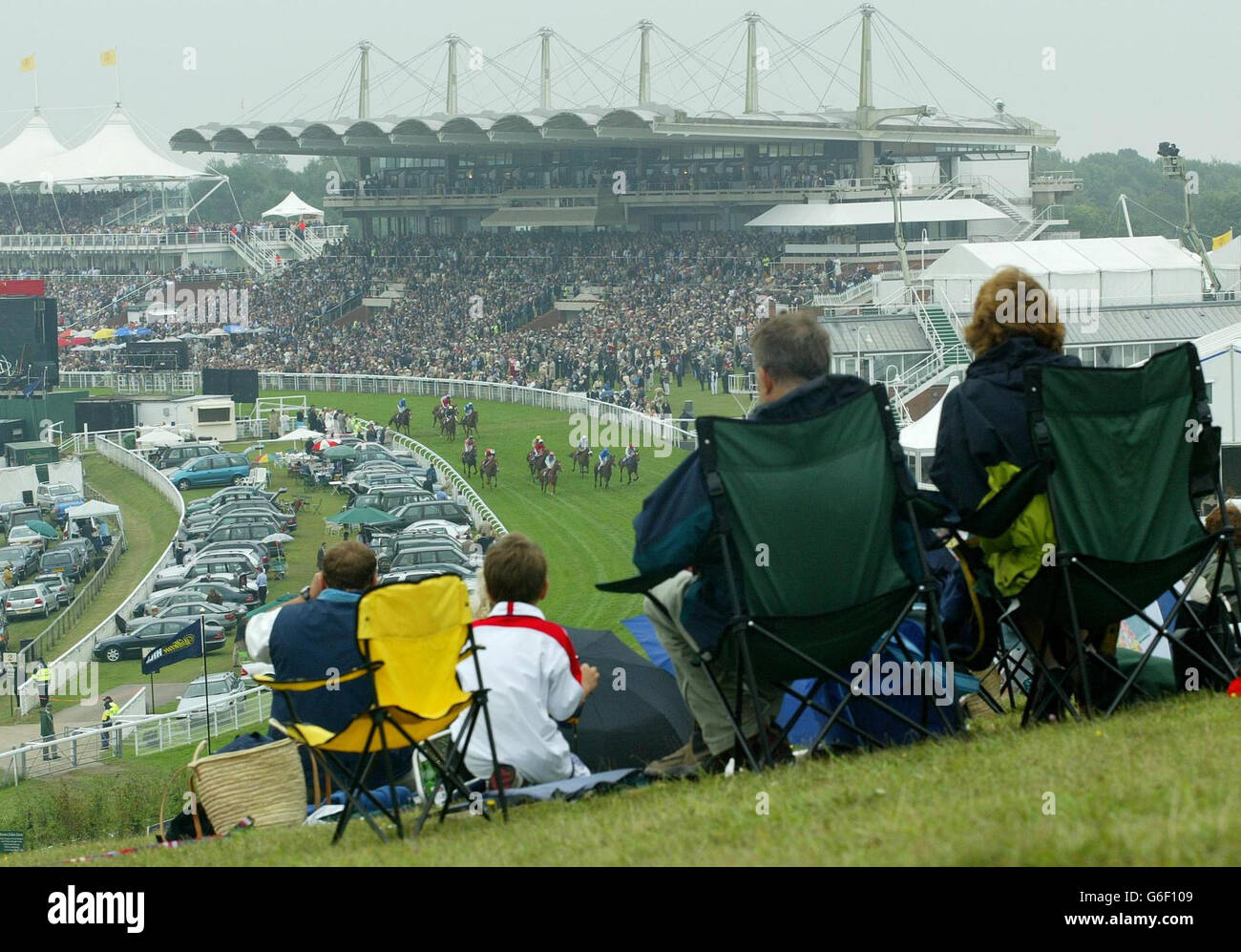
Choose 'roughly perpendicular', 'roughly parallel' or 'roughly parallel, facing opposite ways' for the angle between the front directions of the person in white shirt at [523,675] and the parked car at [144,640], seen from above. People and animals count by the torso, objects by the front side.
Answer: roughly perpendicular

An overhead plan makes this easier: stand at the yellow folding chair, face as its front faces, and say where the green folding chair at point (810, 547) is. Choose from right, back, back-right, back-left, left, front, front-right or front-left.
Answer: back-right

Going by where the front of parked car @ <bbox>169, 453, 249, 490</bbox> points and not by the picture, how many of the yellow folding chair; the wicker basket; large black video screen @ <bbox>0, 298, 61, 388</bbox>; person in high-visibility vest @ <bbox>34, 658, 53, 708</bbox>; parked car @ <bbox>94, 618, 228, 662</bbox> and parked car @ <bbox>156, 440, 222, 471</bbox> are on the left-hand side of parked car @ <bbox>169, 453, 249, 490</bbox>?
4

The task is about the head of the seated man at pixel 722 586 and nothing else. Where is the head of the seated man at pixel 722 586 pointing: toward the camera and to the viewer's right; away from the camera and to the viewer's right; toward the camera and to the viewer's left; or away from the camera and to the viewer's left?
away from the camera and to the viewer's left

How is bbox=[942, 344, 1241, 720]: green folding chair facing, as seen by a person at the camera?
facing away from the viewer and to the left of the viewer

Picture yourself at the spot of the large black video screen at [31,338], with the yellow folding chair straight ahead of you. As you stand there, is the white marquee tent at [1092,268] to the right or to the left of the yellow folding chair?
left

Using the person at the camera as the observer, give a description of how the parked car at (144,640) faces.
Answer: facing to the left of the viewer

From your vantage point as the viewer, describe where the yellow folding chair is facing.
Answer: facing away from the viewer and to the left of the viewer

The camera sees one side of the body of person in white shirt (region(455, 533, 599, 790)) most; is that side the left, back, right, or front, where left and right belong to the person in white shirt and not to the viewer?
back

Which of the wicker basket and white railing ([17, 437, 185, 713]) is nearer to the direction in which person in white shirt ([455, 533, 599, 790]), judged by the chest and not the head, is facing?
the white railing

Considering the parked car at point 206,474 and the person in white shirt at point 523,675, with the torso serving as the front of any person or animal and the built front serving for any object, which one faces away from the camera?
the person in white shirt

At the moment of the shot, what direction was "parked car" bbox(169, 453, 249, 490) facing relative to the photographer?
facing to the left of the viewer

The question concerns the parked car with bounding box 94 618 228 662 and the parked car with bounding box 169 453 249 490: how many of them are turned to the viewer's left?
2

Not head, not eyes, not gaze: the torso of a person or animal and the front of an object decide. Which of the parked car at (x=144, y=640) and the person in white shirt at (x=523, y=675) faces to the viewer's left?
the parked car
